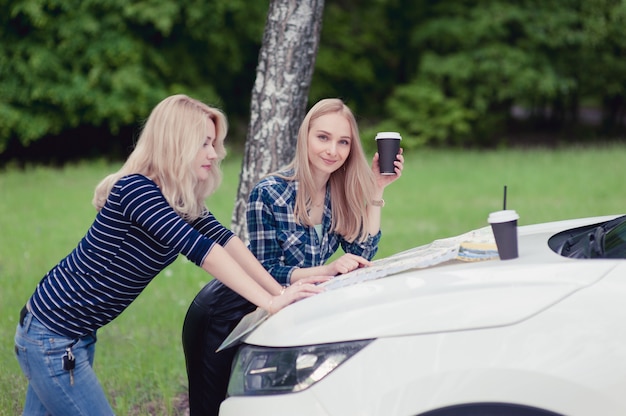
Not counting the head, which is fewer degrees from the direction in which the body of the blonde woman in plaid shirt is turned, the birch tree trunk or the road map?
the road map

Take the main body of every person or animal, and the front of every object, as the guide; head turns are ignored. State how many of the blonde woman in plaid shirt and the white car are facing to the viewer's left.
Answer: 1

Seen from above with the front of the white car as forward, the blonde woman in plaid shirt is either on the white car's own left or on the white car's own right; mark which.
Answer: on the white car's own right

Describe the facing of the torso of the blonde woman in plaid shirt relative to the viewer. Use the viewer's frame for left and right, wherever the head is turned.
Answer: facing the viewer and to the right of the viewer

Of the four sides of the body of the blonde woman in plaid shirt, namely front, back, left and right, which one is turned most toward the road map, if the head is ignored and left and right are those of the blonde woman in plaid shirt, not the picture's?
front

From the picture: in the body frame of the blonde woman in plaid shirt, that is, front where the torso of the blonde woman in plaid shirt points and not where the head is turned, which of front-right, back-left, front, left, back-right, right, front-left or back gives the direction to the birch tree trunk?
back-left

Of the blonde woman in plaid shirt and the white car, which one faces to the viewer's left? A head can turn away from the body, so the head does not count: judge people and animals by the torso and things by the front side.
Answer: the white car

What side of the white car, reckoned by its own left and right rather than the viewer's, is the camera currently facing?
left
